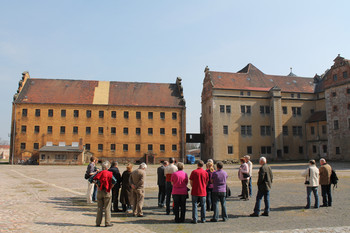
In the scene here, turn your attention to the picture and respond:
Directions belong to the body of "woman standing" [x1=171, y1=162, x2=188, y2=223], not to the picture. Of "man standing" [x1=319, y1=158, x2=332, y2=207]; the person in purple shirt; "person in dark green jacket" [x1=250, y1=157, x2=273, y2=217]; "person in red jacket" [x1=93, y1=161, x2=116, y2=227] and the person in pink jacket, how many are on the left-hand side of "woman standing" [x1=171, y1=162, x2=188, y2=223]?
1

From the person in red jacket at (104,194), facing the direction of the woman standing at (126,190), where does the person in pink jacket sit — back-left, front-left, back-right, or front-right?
front-right

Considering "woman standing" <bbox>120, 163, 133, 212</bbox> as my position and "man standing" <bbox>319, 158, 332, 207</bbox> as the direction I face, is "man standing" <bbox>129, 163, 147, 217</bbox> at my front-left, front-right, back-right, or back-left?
front-right

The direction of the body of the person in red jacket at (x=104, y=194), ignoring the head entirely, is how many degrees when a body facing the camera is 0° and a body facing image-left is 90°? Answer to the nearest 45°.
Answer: approximately 180°

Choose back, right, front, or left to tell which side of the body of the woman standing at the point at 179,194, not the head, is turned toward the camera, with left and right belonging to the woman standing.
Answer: back

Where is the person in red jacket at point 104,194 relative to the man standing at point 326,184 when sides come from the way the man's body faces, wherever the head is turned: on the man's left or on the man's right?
on the man's left

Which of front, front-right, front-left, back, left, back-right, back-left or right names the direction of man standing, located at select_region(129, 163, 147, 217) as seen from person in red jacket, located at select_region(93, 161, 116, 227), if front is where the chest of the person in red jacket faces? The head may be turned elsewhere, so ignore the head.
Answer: front-right

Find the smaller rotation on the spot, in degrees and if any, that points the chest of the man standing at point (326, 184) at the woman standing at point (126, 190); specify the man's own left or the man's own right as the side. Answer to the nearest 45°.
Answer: approximately 90° to the man's own left
